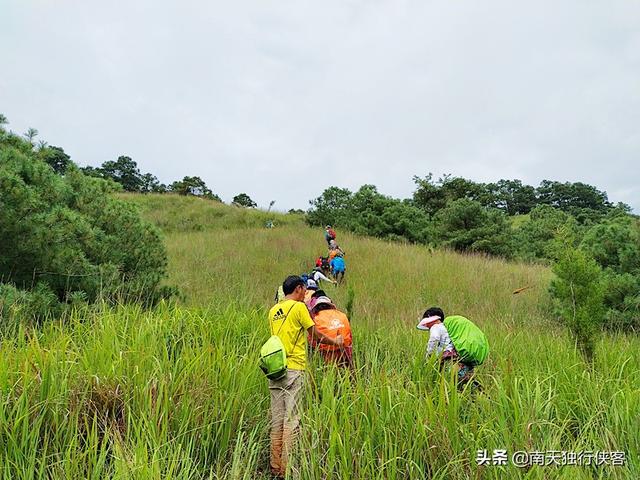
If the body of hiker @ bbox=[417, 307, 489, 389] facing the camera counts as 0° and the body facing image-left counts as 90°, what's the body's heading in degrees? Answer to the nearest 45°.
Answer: approximately 90°

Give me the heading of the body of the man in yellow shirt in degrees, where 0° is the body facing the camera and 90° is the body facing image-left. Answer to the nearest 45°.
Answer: approximately 225°

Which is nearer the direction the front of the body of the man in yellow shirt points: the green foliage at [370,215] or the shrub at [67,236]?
the green foliage

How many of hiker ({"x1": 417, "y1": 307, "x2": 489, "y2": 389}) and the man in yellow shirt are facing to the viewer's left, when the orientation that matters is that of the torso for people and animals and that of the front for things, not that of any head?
1

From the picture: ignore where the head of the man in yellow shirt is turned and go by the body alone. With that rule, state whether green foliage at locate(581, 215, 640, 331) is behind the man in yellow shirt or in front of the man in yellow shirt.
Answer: in front

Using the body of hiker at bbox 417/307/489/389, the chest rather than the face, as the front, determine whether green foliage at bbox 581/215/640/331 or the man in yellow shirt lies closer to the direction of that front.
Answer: the man in yellow shirt

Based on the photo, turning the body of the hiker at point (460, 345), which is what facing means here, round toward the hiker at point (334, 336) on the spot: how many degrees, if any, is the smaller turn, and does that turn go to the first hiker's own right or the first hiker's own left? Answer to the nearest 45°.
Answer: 0° — they already face them

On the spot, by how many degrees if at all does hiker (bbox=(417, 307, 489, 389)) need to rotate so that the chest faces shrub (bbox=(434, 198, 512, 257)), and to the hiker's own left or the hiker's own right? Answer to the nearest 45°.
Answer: approximately 90° to the hiker's own right

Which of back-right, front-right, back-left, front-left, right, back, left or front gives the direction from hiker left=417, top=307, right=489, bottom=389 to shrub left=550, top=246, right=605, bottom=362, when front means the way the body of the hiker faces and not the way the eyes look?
back

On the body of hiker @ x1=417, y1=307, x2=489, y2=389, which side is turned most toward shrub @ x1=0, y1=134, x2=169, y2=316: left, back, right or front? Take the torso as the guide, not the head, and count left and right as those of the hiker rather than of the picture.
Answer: front
